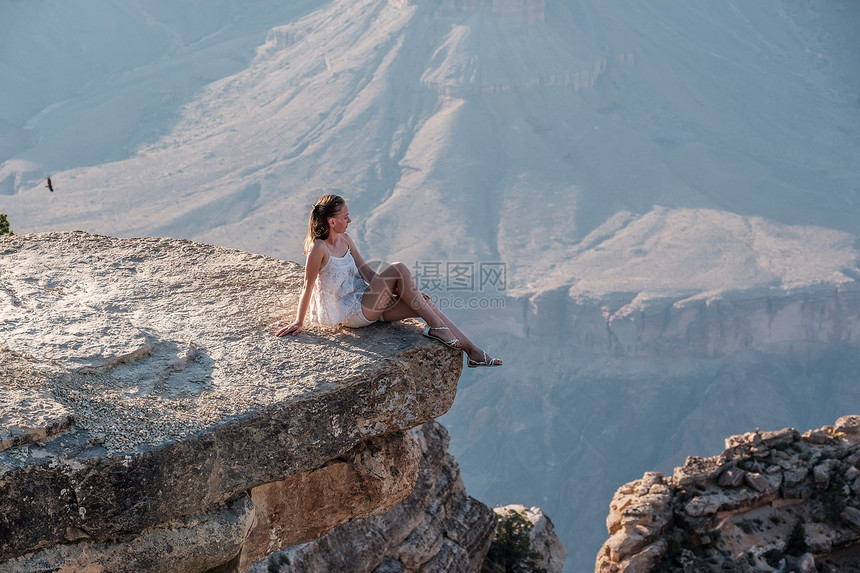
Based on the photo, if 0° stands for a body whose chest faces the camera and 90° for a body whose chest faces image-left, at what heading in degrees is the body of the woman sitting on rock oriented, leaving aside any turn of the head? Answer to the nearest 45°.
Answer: approximately 315°

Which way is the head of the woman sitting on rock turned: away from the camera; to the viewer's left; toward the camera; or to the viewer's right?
to the viewer's right
